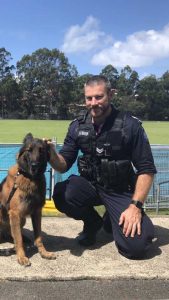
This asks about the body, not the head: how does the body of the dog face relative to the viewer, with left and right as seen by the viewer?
facing the viewer and to the right of the viewer

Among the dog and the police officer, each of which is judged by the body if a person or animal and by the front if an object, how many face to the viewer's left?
0

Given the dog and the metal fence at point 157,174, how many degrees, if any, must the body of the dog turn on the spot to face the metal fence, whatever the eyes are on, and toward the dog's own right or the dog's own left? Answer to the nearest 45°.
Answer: approximately 90° to the dog's own left

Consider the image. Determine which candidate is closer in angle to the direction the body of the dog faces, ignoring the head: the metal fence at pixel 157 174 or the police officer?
the police officer

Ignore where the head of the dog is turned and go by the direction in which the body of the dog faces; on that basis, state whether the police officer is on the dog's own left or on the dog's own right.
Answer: on the dog's own left

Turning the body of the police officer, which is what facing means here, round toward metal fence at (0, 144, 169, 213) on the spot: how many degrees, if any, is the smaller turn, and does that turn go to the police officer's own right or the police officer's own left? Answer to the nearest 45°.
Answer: approximately 180°

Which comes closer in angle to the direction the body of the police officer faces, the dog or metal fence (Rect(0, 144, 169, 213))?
the dog

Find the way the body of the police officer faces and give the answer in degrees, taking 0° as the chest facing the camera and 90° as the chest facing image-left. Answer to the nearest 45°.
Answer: approximately 0°

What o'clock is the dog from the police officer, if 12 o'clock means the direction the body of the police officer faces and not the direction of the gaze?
The dog is roughly at 2 o'clock from the police officer.
